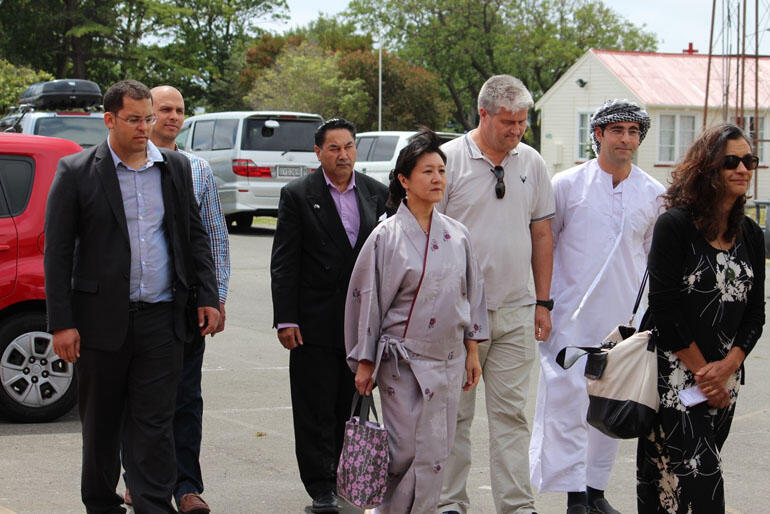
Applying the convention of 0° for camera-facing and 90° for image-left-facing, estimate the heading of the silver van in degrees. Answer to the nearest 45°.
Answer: approximately 135°

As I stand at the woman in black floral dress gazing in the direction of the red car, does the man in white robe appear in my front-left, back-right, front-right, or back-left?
front-right

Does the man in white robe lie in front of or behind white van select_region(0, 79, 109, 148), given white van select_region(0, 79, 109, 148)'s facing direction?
behind

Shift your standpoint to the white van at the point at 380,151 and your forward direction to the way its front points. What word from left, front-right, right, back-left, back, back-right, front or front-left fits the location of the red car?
back-left

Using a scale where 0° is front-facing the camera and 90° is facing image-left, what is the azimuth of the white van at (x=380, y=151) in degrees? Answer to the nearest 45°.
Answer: approximately 135°

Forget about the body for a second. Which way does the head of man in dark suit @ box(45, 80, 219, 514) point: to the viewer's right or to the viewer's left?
to the viewer's right

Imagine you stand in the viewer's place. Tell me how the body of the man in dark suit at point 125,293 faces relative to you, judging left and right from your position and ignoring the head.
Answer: facing the viewer and to the right of the viewer

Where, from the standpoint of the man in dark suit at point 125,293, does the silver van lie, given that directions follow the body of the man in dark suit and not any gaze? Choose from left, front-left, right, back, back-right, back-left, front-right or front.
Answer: back-left

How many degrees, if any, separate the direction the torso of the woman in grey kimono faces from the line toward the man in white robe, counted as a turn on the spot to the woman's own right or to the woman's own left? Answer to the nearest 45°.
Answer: approximately 90° to the woman's own left
